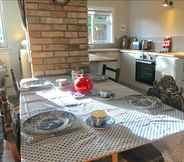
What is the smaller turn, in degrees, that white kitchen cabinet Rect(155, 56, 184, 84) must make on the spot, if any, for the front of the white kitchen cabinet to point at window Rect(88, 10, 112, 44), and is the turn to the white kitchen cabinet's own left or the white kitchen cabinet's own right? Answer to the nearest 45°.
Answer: approximately 90° to the white kitchen cabinet's own right

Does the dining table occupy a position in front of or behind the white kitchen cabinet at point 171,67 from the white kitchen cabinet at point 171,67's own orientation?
in front

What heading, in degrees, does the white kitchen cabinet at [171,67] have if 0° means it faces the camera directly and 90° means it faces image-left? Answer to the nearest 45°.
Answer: approximately 45°

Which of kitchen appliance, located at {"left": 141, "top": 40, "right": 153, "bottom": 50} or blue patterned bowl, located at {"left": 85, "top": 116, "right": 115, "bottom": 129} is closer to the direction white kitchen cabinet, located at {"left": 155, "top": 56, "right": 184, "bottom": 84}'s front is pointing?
the blue patterned bowl

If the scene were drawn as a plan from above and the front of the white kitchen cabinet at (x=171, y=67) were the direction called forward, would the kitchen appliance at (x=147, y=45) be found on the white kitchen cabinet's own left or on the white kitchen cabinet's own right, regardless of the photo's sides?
on the white kitchen cabinet's own right

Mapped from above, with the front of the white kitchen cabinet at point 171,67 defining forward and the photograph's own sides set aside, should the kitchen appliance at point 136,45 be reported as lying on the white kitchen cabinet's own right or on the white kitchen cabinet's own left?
on the white kitchen cabinet's own right

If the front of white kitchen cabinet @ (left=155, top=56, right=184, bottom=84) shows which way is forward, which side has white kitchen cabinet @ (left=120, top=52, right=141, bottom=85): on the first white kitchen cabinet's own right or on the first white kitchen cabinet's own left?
on the first white kitchen cabinet's own right

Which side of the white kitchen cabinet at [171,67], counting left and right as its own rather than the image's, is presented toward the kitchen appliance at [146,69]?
right

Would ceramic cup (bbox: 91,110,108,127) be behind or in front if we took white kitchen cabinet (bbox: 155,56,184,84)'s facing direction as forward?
in front

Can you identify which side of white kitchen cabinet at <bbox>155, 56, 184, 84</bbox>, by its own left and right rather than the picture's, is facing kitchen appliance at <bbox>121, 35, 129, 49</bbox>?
right

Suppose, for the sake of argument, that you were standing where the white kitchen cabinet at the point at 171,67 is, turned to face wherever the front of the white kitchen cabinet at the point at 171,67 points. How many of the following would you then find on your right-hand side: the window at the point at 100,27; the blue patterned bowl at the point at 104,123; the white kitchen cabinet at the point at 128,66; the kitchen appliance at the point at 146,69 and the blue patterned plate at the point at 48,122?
3

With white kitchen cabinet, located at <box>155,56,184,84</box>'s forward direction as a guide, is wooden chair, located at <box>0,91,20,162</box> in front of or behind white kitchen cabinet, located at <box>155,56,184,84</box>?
in front

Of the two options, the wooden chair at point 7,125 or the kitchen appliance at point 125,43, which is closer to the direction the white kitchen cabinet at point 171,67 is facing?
the wooden chair
